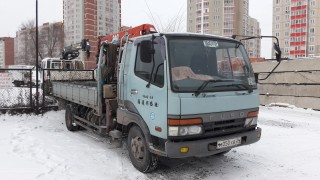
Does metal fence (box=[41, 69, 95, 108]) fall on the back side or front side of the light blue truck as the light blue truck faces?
on the back side

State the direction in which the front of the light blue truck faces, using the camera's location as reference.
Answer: facing the viewer and to the right of the viewer

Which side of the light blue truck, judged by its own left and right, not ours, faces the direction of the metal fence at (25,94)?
back

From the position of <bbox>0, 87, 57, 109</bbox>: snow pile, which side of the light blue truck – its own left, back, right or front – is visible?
back
